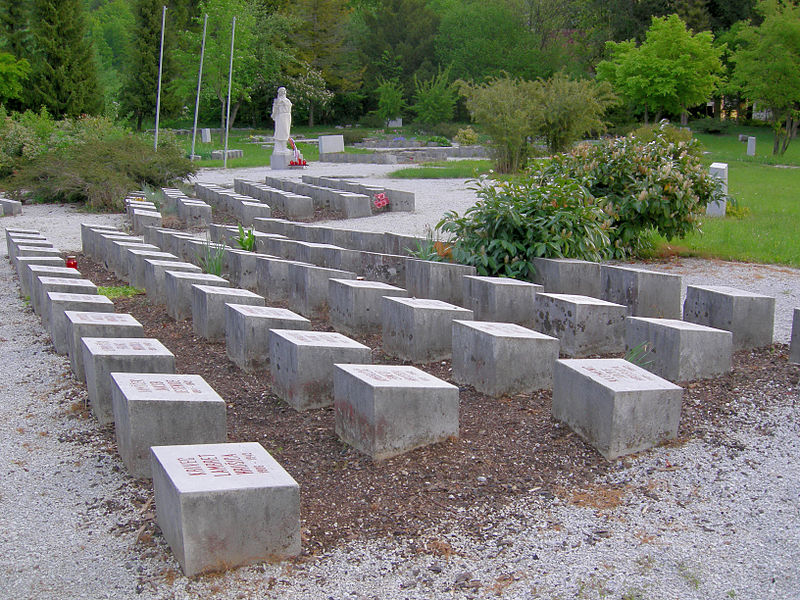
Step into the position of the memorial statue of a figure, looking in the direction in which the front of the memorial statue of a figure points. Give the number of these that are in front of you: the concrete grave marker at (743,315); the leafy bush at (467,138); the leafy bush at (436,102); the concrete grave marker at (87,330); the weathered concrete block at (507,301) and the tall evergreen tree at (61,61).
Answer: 3

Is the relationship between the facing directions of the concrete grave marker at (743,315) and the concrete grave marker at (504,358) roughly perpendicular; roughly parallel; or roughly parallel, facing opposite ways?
roughly parallel

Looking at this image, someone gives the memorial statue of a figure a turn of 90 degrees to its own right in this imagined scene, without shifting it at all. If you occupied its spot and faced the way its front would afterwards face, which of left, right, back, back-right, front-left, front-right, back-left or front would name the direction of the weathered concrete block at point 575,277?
left

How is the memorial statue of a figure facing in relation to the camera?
toward the camera

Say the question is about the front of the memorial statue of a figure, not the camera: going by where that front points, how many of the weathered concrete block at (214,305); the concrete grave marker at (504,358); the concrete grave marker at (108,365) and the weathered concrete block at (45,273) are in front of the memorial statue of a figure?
4

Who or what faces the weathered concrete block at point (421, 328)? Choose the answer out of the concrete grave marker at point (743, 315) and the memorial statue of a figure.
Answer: the memorial statue of a figure

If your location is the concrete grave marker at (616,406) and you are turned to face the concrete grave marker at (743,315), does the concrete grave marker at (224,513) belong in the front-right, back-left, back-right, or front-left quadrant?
back-left

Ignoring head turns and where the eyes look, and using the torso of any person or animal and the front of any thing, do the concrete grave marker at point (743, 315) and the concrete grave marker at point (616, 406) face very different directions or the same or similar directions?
same or similar directions
